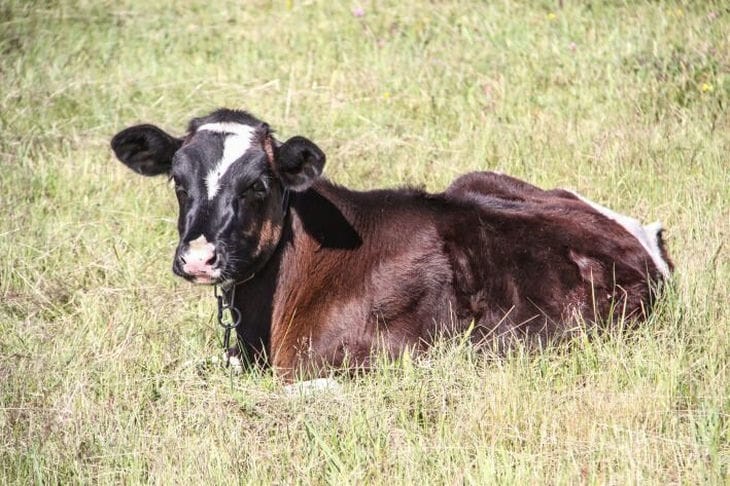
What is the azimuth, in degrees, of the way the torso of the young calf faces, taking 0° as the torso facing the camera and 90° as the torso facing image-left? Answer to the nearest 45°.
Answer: approximately 45°
